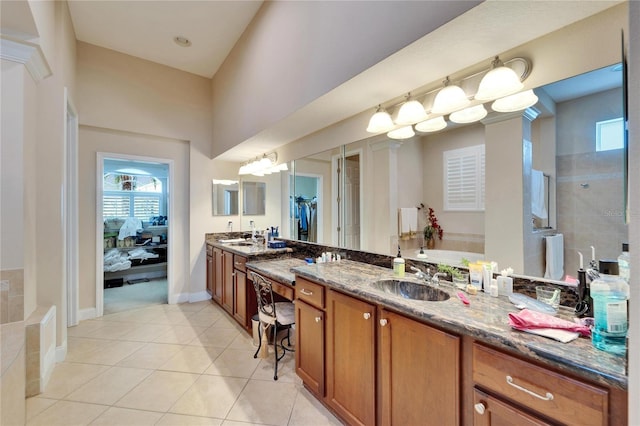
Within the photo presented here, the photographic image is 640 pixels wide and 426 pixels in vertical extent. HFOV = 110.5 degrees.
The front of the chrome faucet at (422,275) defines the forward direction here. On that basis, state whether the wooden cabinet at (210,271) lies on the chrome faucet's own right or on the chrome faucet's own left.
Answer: on the chrome faucet's own right

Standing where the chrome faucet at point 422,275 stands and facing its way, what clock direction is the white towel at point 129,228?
The white towel is roughly at 2 o'clock from the chrome faucet.

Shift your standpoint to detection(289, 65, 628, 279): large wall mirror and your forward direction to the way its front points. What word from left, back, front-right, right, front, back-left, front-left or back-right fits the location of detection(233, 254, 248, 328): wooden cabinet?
front-right

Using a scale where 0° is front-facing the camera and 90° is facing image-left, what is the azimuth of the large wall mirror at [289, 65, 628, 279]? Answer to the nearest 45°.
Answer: approximately 45°

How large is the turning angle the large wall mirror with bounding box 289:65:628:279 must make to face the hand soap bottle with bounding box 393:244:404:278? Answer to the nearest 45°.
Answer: approximately 45° to its right

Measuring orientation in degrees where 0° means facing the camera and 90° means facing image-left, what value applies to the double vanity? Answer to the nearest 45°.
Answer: approximately 45°
